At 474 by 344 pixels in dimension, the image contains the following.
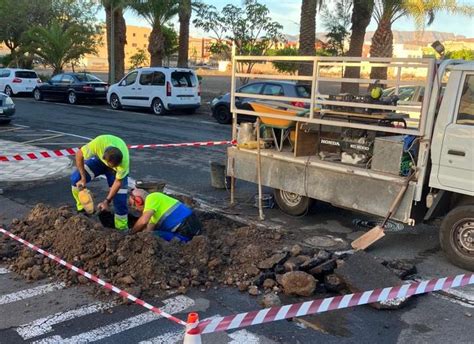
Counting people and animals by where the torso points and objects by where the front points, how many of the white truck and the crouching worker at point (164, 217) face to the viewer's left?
1

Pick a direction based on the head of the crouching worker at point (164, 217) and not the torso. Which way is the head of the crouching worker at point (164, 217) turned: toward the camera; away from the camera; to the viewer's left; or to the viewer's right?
to the viewer's left

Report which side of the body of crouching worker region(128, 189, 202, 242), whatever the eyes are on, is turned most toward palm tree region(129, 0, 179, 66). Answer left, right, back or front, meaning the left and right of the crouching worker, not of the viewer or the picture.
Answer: right

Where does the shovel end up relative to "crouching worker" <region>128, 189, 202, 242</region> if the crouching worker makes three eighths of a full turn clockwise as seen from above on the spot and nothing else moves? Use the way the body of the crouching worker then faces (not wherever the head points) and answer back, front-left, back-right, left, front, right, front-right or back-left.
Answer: front-right

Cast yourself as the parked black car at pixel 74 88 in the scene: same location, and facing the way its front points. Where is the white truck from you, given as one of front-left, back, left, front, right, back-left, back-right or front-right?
back-left

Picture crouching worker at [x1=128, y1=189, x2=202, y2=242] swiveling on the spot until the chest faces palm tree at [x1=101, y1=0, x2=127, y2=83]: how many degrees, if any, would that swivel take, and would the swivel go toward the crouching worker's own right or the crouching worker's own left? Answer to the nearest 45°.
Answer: approximately 90° to the crouching worker's own right

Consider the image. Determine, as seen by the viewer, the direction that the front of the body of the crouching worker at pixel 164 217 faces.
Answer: to the viewer's left

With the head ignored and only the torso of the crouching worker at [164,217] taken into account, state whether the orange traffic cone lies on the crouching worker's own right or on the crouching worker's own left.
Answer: on the crouching worker's own left

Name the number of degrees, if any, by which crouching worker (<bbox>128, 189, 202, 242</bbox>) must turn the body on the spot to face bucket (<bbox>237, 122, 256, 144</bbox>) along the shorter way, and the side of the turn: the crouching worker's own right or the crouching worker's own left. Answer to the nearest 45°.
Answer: approximately 135° to the crouching worker's own right

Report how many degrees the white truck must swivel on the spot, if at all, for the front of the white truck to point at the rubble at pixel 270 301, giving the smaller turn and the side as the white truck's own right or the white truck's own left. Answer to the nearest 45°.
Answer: approximately 90° to the white truck's own right

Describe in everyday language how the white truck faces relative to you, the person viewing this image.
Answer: facing the viewer and to the right of the viewer

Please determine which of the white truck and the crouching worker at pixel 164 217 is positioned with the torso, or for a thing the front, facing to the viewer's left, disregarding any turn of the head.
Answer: the crouching worker

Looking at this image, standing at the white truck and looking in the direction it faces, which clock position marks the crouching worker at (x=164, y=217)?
The crouching worker is roughly at 4 o'clock from the white truck.

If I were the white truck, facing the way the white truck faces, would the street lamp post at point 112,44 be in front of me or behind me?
behind

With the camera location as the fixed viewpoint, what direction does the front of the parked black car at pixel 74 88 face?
facing away from the viewer and to the left of the viewer

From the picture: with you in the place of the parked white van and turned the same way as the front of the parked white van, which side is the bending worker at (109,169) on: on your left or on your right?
on your left

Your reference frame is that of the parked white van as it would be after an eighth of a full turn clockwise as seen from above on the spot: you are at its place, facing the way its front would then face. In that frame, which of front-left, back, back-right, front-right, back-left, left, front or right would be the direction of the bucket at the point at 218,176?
back
